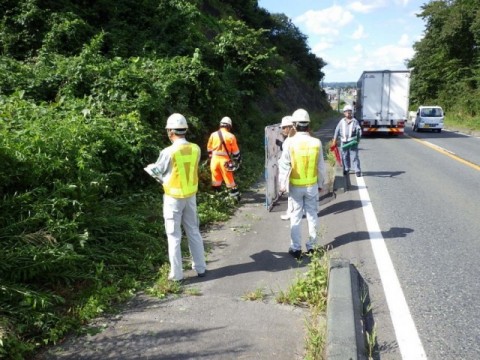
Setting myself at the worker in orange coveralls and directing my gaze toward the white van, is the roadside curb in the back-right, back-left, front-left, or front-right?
back-right

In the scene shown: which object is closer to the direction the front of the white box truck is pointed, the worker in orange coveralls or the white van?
the white van

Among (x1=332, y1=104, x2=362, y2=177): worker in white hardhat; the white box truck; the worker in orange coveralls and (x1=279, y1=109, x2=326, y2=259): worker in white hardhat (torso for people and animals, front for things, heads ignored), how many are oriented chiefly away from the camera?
3

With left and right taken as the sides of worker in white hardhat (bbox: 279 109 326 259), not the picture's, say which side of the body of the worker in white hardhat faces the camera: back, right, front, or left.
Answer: back

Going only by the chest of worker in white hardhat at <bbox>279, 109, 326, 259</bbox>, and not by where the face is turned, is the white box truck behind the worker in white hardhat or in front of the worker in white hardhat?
in front

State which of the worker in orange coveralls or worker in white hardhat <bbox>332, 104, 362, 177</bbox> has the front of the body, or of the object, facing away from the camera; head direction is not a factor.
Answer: the worker in orange coveralls

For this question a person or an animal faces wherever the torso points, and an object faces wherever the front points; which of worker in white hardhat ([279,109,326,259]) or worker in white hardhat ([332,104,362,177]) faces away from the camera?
worker in white hardhat ([279,109,326,259])

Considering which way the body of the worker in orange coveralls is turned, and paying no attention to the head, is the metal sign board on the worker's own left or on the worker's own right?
on the worker's own right

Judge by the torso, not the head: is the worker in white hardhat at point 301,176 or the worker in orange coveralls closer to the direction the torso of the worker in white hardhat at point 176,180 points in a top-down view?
the worker in orange coveralls

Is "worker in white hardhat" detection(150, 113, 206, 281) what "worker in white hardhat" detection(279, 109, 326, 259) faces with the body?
no

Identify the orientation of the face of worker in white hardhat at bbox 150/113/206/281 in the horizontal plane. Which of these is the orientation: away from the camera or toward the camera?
away from the camera

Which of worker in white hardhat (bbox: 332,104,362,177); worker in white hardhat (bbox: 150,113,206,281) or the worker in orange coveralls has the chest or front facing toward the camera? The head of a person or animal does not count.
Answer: worker in white hardhat (bbox: 332,104,362,177)

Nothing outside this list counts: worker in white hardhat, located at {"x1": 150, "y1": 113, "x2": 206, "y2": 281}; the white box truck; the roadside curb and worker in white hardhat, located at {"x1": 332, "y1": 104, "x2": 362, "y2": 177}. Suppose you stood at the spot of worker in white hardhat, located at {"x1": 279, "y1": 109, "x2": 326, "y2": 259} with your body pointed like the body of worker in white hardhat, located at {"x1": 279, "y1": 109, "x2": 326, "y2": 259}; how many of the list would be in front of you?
2

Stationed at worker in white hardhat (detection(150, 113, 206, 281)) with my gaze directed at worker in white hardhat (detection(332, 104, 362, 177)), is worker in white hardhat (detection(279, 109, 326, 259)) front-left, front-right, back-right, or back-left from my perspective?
front-right

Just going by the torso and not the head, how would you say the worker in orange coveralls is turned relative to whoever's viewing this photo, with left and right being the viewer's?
facing away from the viewer

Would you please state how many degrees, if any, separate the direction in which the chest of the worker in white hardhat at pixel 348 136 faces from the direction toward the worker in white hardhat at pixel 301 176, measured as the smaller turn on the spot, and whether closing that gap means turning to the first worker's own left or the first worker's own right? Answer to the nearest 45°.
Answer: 0° — they already face them

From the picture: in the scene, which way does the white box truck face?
away from the camera

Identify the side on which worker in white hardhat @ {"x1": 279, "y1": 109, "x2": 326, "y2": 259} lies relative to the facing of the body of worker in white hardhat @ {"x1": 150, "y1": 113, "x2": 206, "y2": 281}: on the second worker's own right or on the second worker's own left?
on the second worker's own right

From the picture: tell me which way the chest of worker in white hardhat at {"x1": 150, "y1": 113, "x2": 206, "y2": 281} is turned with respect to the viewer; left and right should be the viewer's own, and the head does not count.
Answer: facing away from the viewer and to the left of the viewer
